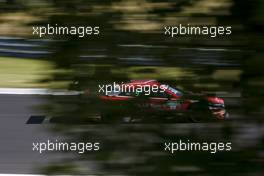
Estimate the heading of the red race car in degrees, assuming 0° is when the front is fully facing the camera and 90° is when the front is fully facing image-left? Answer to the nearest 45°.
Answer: approximately 270°
